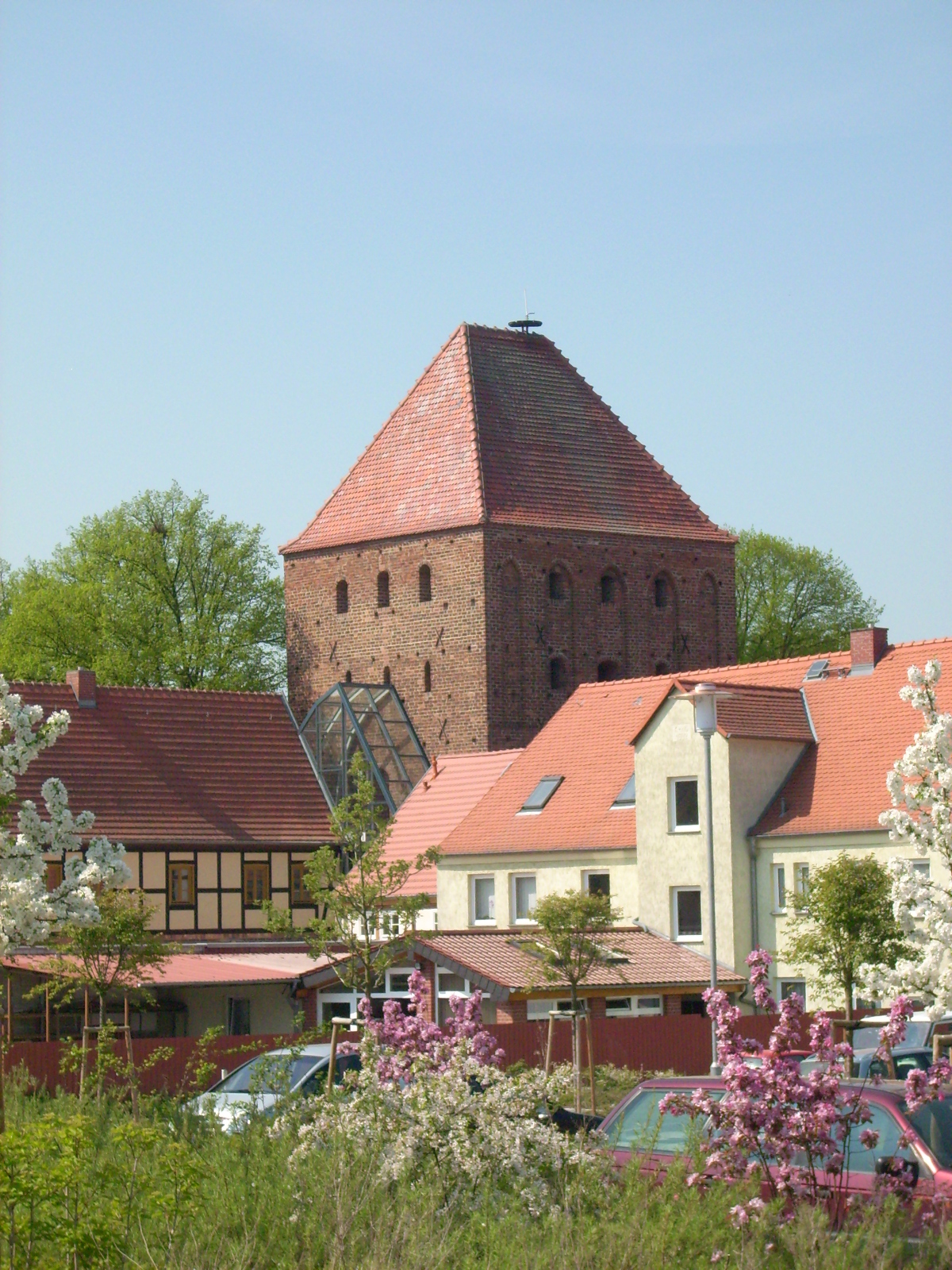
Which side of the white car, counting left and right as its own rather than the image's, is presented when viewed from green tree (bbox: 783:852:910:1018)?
back

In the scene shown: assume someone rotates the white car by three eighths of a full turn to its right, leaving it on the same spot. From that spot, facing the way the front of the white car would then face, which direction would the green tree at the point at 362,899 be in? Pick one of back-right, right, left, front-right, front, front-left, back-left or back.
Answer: front

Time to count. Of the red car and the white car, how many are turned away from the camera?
0

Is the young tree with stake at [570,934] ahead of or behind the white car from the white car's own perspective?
behind

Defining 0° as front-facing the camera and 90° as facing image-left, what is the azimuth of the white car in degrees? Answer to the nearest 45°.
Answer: approximately 45°

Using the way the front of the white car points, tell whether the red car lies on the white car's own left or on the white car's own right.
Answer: on the white car's own left

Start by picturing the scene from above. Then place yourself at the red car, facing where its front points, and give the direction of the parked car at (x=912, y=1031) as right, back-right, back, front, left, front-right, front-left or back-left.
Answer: back-left
